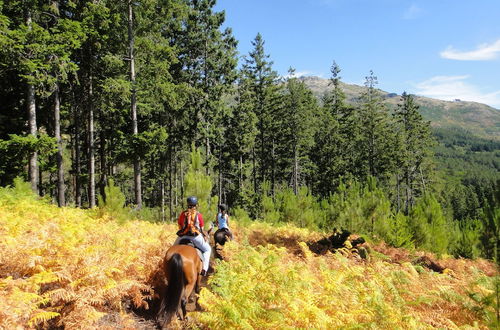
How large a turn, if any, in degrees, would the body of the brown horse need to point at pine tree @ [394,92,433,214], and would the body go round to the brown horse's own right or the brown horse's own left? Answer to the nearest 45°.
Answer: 0° — it already faces it

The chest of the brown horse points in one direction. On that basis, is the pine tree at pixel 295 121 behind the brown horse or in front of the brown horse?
in front

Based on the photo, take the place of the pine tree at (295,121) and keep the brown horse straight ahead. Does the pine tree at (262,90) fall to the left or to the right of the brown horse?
right

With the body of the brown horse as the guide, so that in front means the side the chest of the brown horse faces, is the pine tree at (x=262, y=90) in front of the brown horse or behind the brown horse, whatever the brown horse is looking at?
in front

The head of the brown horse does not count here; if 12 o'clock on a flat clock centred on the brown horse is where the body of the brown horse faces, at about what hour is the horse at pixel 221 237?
The horse is roughly at 11 o'clock from the brown horse.

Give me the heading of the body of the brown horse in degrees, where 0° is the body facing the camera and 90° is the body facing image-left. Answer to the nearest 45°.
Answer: approximately 225°
